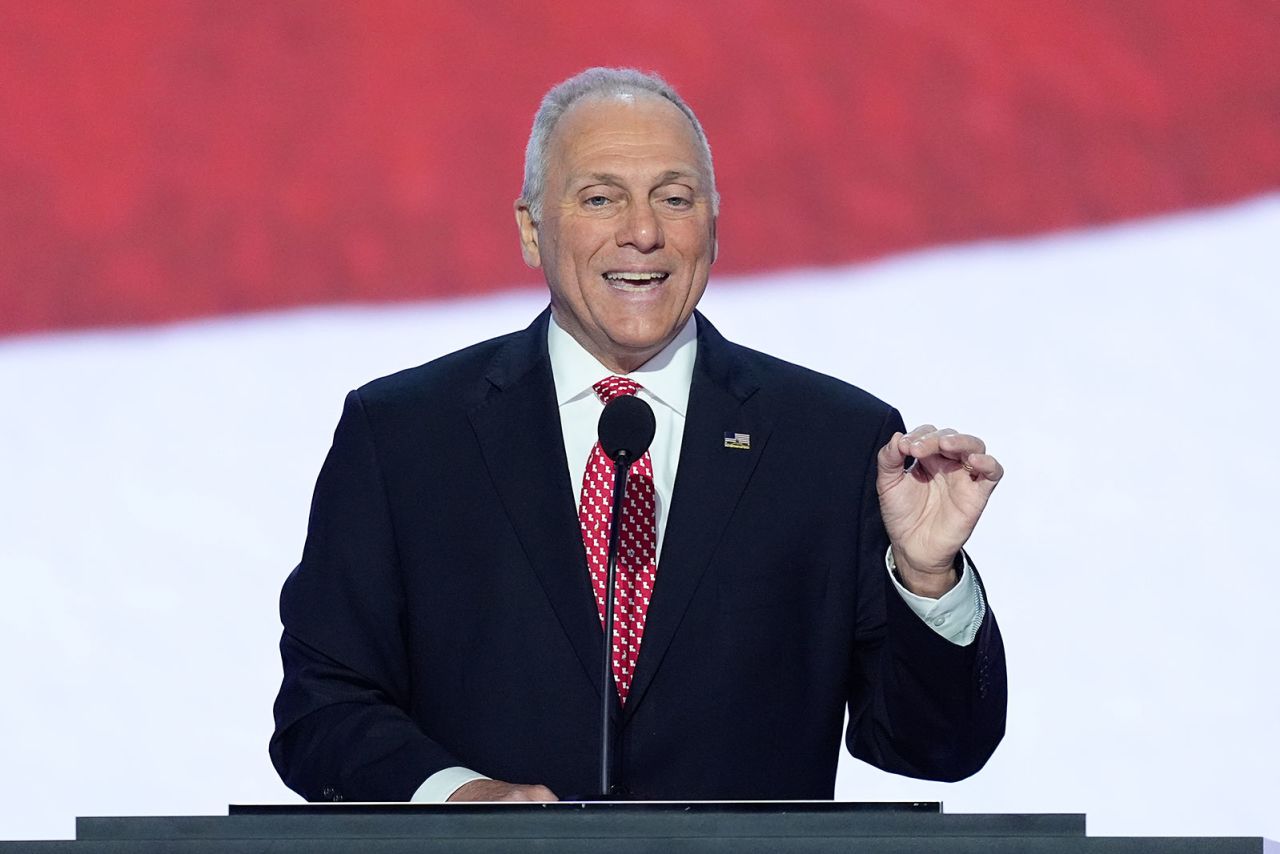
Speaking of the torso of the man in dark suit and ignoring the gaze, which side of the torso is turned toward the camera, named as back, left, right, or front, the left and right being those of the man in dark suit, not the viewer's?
front

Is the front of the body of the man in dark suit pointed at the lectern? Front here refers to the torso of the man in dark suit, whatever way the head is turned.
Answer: yes
